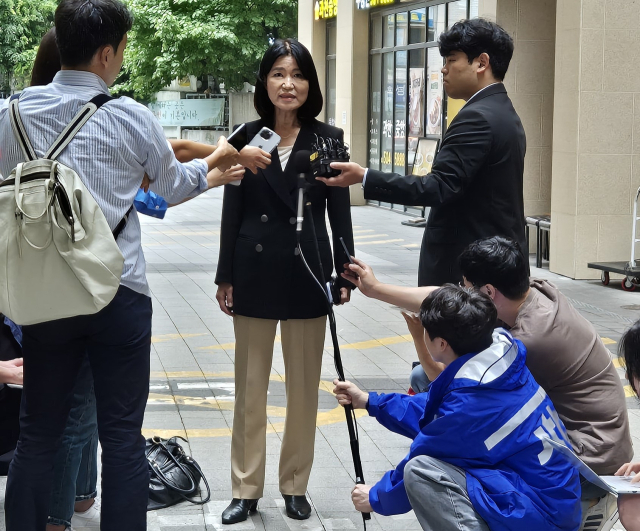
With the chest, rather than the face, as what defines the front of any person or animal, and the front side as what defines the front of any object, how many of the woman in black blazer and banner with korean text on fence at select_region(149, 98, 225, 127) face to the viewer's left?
0

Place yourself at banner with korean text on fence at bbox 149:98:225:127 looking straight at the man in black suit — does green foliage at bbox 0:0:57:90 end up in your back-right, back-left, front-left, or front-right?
back-right

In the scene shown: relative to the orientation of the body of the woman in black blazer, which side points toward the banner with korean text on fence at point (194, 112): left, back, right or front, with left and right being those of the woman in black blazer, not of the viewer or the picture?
back

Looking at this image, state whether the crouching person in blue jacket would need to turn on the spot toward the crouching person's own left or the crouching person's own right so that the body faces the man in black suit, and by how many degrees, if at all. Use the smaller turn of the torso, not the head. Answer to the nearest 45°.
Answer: approximately 45° to the crouching person's own right

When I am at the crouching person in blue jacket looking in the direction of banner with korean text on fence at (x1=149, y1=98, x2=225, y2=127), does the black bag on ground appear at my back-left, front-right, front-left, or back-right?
front-left

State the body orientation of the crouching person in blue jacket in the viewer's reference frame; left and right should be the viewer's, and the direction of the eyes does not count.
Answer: facing away from the viewer and to the left of the viewer

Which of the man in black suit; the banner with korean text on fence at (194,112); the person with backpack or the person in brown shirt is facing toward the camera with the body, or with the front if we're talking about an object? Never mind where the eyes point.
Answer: the banner with korean text on fence

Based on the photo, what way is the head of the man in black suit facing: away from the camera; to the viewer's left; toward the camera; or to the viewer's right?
to the viewer's left

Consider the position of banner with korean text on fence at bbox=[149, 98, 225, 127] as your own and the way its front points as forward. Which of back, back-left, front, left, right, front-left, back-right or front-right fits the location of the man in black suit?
front

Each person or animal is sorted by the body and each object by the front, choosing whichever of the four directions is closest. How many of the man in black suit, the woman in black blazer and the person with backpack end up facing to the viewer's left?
1

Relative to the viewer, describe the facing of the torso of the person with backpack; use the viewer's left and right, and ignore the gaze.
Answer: facing away from the viewer and to the right of the viewer

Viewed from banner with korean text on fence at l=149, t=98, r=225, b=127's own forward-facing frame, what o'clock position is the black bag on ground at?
The black bag on ground is roughly at 12 o'clock from the banner with korean text on fence.

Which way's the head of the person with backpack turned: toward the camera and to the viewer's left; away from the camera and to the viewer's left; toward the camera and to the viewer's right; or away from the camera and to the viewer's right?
away from the camera and to the viewer's right

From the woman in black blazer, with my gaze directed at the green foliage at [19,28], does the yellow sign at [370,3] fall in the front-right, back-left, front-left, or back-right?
front-right

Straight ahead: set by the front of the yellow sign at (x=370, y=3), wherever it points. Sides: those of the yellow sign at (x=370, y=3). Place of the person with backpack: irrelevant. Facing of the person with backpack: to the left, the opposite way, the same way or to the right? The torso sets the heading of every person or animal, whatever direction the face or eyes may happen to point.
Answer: the opposite way

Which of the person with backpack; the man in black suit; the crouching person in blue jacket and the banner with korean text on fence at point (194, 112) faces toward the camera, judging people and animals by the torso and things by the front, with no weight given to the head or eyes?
the banner with korean text on fence

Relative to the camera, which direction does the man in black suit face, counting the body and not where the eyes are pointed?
to the viewer's left

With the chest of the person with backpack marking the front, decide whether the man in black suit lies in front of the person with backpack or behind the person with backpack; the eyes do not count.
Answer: in front

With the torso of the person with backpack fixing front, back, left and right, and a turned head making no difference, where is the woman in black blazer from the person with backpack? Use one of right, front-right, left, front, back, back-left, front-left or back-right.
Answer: front

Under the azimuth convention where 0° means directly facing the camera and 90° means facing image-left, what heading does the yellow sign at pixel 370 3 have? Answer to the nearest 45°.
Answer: approximately 45°

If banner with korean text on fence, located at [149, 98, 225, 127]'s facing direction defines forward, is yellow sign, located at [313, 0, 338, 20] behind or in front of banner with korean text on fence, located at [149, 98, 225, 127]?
in front
